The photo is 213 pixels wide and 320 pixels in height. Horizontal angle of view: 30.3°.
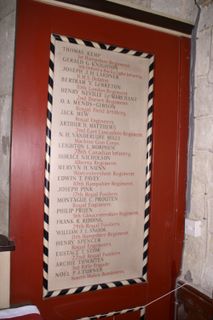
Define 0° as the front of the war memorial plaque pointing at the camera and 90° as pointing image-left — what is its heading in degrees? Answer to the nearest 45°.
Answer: approximately 315°

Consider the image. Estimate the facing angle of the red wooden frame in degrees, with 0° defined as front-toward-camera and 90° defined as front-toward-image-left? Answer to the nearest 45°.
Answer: approximately 315°
